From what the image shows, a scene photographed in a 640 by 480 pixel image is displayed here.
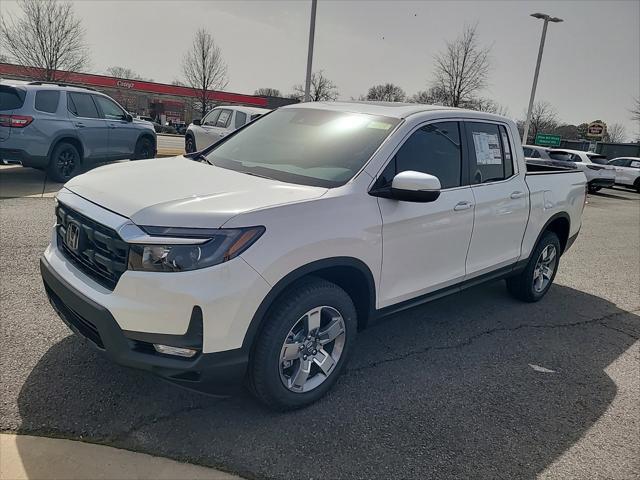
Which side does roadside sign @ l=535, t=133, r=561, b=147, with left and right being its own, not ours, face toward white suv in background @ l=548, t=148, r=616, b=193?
front

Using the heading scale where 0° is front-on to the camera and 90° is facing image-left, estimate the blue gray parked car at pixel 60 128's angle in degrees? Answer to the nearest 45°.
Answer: approximately 225°

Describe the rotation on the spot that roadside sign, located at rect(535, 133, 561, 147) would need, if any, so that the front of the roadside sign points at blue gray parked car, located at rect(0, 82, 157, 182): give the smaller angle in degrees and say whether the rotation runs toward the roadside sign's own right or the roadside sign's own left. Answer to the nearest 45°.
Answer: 0° — it already faces it

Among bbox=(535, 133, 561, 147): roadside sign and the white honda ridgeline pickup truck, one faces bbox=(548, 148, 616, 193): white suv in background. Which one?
the roadside sign

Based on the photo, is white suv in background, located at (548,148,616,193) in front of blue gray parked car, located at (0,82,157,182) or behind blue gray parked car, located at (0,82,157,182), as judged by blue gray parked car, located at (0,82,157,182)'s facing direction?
in front

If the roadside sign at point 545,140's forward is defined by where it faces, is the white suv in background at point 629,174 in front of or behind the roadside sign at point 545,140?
in front

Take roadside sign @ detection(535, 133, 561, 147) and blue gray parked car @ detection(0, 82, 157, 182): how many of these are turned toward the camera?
1

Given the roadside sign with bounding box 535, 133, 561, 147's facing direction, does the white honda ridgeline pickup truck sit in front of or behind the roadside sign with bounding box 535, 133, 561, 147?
in front

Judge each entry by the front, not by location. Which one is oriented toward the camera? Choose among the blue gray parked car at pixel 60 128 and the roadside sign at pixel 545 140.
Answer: the roadside sign

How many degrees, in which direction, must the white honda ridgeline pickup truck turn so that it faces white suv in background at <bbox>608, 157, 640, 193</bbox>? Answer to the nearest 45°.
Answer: approximately 180°

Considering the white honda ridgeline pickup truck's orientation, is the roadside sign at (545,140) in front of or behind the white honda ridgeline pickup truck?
behind

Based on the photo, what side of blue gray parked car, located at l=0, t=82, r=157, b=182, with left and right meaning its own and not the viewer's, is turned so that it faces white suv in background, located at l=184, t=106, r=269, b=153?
front

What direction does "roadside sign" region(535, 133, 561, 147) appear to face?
toward the camera

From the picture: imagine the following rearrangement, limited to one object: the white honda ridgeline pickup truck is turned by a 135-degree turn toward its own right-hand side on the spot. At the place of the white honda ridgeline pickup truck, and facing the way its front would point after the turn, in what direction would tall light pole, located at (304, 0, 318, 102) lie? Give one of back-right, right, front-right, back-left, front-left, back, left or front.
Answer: front

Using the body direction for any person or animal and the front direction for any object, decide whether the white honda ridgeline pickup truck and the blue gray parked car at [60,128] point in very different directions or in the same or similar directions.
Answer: very different directions

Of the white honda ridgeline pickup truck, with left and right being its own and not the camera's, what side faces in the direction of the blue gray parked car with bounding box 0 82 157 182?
right
